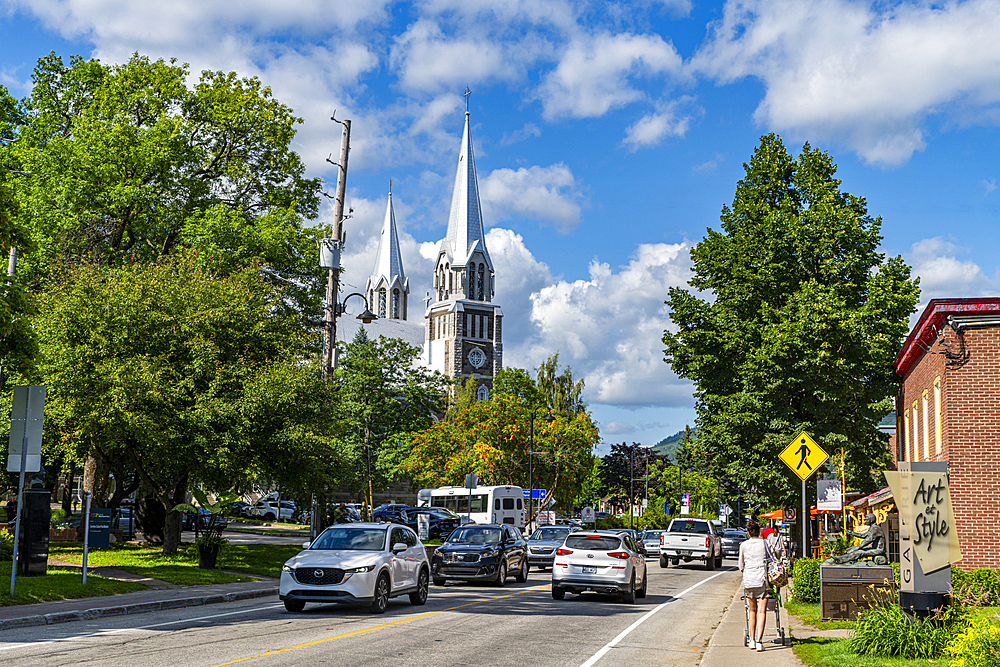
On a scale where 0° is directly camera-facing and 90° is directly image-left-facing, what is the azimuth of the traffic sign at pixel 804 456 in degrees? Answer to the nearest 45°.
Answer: approximately 0°

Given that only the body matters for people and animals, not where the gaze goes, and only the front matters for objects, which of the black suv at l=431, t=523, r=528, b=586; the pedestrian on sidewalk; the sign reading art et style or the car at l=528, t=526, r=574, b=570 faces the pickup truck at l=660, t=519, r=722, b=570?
the pedestrian on sidewalk

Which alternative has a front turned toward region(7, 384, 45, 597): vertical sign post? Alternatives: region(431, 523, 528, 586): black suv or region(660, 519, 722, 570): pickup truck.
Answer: the black suv

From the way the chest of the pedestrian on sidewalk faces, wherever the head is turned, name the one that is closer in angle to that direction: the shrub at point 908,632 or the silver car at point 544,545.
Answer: the silver car

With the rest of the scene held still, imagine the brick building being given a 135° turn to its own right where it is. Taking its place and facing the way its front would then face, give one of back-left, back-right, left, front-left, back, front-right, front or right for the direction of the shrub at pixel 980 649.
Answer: back-right

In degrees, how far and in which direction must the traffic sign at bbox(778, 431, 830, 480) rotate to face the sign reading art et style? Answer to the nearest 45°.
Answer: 0° — it already faces it

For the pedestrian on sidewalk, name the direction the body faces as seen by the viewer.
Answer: away from the camera

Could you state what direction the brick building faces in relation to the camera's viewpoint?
facing to the left of the viewer
